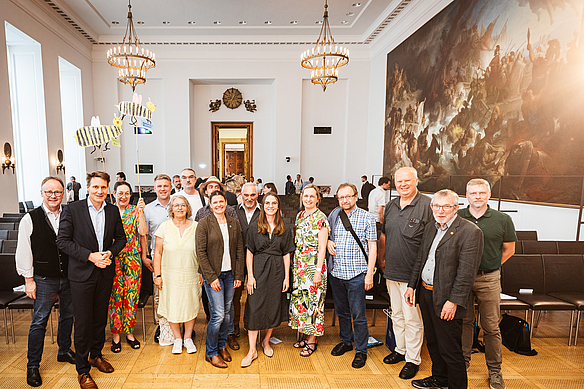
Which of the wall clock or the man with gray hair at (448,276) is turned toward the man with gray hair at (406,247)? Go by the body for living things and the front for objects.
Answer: the wall clock

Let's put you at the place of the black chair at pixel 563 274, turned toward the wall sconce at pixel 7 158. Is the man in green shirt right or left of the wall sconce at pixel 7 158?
left

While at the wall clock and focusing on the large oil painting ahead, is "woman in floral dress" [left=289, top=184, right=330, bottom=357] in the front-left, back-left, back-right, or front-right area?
front-right

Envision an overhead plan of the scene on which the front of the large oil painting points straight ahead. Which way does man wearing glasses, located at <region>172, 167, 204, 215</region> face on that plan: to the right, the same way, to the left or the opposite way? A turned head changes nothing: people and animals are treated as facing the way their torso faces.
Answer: to the left

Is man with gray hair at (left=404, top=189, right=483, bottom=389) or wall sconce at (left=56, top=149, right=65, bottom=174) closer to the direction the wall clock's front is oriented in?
the man with gray hair

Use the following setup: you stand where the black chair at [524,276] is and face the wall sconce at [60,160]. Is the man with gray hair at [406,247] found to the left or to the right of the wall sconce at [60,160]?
left

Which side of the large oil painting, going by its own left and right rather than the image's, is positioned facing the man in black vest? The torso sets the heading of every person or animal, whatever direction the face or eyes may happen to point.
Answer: front

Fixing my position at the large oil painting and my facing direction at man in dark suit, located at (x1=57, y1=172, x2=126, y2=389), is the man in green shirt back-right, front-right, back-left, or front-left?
front-left

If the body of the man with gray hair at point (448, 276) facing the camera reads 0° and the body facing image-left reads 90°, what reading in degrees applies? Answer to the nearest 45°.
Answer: approximately 45°

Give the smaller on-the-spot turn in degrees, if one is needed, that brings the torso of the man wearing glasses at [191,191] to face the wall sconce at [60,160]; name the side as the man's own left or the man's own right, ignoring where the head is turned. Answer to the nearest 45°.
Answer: approximately 135° to the man's own right

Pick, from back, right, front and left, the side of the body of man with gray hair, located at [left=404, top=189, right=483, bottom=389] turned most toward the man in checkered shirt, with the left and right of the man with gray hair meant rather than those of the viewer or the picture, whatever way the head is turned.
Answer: right

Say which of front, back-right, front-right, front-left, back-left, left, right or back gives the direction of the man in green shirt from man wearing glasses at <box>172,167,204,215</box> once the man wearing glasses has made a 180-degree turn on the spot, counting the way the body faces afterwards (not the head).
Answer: back-right

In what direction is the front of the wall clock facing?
toward the camera

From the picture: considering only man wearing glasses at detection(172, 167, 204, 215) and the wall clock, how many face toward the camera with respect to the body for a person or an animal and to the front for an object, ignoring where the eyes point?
2
